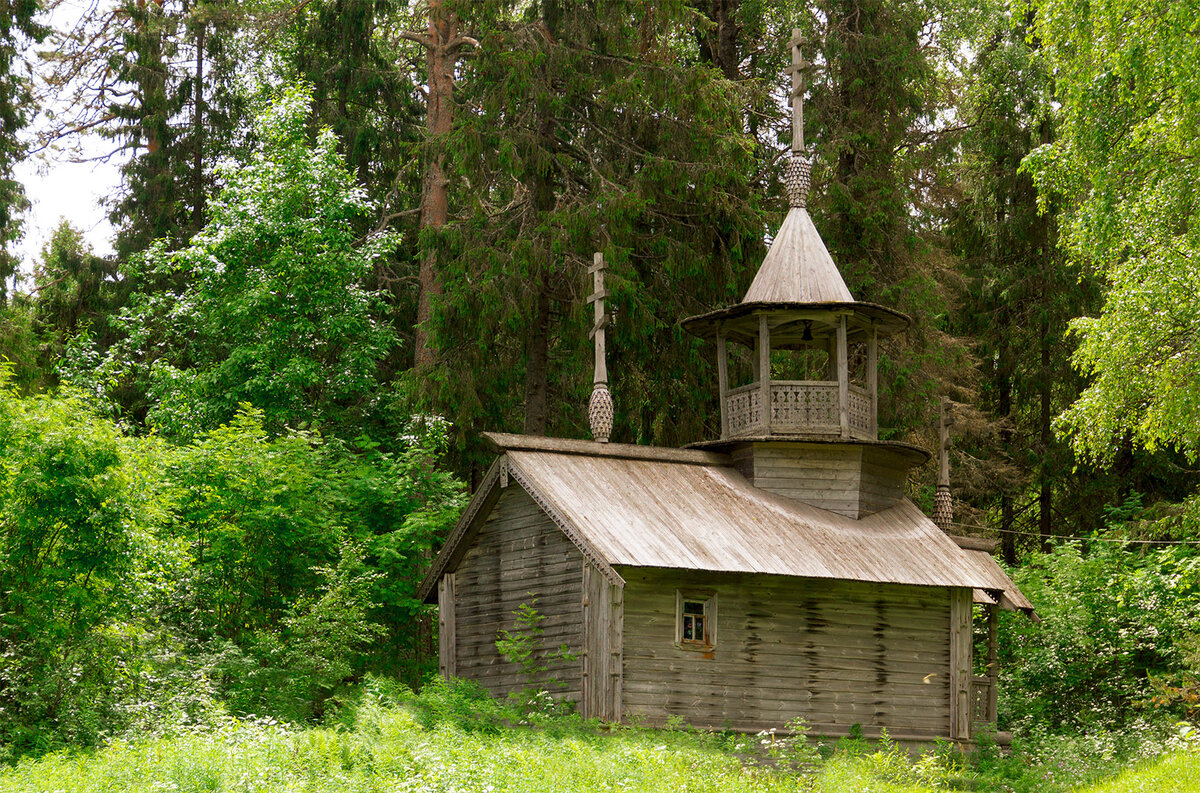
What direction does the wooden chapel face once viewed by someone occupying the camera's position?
facing away from the viewer and to the right of the viewer

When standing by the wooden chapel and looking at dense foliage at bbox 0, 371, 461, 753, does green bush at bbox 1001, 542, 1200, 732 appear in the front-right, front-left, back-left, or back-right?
back-right

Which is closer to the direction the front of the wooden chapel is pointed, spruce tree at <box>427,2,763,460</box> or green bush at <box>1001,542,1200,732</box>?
the green bush

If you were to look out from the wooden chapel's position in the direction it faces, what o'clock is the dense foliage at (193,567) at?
The dense foliage is roughly at 7 o'clock from the wooden chapel.

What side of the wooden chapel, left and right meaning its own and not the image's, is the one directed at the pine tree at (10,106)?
left

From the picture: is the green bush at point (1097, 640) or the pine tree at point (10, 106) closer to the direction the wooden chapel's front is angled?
the green bush

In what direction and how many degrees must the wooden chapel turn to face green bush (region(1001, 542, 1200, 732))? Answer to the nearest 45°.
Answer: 0° — it already faces it

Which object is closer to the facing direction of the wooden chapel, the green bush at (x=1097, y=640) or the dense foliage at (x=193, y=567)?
the green bush
